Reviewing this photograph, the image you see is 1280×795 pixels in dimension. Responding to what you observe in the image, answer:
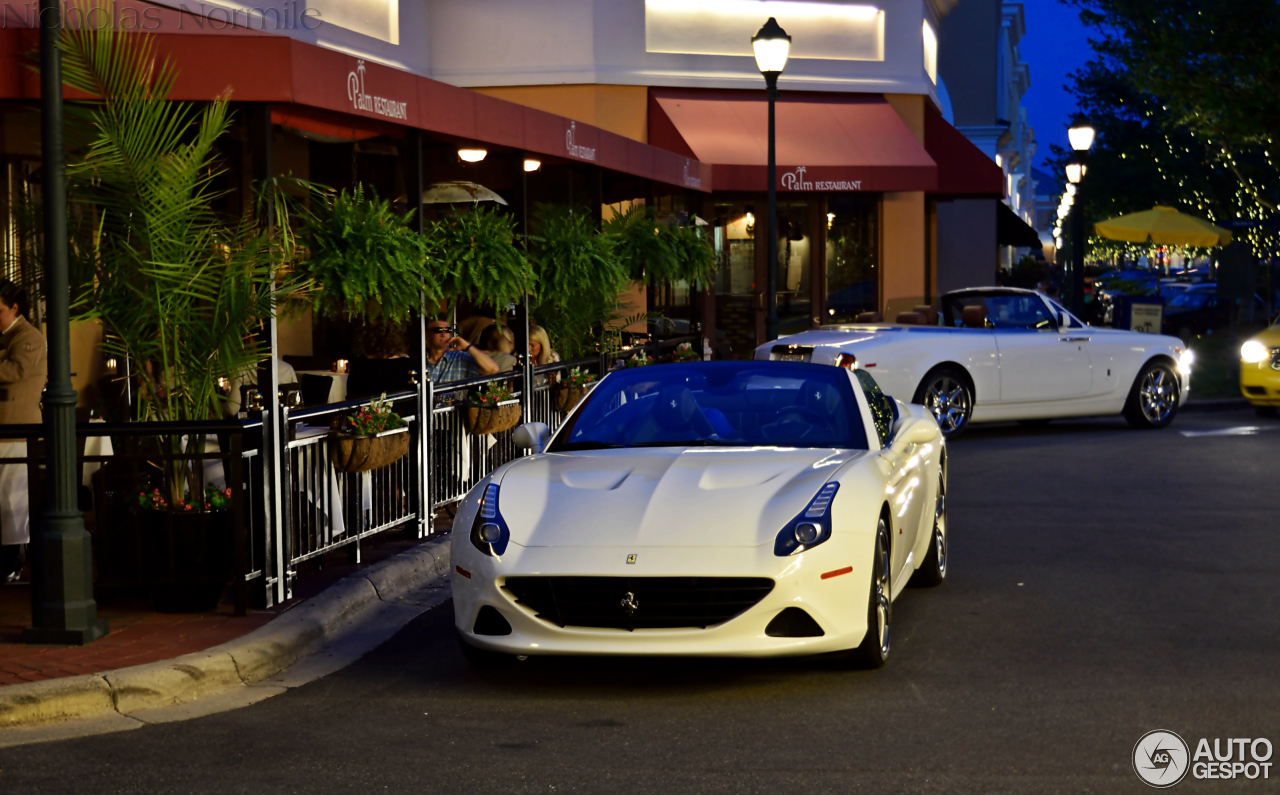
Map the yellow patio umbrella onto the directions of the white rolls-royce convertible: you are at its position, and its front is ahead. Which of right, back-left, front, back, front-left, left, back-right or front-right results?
front-left

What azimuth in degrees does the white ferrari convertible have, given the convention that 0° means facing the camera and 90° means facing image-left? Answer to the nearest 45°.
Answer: approximately 0°

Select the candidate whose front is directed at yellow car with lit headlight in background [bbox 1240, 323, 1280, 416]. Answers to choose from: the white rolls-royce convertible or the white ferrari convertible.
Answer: the white rolls-royce convertible

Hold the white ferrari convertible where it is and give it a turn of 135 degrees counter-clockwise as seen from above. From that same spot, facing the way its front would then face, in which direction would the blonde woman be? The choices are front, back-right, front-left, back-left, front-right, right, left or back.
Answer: front-left

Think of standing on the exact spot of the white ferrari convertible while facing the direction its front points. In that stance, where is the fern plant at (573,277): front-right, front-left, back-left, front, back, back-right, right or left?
back

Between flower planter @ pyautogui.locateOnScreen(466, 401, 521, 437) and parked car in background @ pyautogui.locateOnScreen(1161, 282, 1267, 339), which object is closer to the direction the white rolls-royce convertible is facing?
the parked car in background

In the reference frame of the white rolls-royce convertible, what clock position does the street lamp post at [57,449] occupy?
The street lamp post is roughly at 5 o'clock from the white rolls-royce convertible.

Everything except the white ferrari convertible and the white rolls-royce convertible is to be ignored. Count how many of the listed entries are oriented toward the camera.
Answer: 1

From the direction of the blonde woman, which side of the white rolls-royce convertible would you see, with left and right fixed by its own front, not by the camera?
back

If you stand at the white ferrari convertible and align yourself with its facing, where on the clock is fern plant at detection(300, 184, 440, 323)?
The fern plant is roughly at 5 o'clock from the white ferrari convertible.

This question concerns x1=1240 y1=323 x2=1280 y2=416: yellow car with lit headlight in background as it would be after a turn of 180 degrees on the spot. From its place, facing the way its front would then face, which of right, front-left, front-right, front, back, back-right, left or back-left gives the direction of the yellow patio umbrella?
front-left

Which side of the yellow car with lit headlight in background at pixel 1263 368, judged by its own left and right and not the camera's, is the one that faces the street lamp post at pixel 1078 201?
right

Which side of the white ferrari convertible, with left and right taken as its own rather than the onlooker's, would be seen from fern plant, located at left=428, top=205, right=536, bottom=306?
back

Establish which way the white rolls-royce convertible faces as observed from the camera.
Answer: facing away from the viewer and to the right of the viewer
